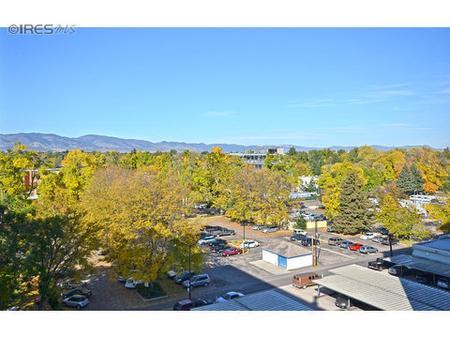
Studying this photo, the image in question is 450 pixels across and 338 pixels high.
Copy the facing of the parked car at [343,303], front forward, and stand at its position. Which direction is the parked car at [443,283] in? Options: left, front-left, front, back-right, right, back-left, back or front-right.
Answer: back

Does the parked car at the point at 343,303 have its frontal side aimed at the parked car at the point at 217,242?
no

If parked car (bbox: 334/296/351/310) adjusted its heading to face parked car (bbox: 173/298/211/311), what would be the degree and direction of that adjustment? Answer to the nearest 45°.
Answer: approximately 45° to its right

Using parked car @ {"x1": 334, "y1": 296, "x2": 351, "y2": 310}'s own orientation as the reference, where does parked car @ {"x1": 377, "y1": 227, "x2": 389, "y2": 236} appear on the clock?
parked car @ {"x1": 377, "y1": 227, "x2": 389, "y2": 236} is roughly at 5 o'clock from parked car @ {"x1": 334, "y1": 296, "x2": 351, "y2": 310}.

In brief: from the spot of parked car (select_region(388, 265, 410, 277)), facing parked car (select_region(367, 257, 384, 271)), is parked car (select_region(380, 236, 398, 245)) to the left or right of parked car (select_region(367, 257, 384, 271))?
right

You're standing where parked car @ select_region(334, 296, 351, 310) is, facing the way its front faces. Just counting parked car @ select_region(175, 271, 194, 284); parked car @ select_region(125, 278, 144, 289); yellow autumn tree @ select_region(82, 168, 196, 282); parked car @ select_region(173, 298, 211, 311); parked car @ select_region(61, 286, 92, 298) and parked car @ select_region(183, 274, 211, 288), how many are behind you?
0

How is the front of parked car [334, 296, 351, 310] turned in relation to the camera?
facing the viewer and to the left of the viewer

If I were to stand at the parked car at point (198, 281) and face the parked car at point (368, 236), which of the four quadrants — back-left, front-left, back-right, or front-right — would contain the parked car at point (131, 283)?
back-left

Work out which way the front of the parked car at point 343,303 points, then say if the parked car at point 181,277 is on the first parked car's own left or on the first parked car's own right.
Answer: on the first parked car's own right
